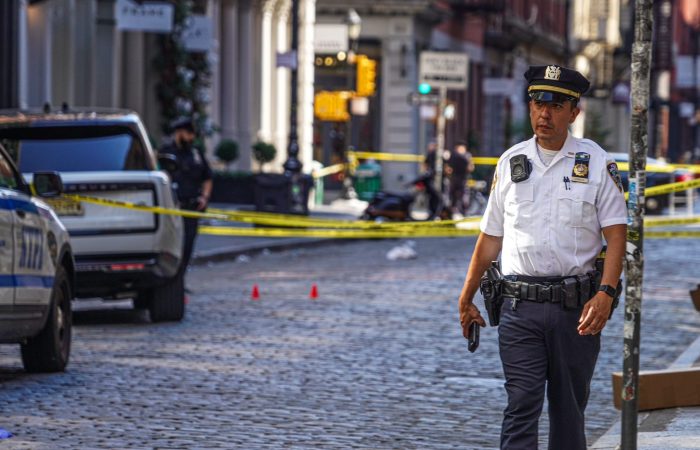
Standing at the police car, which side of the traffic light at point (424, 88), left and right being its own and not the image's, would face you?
front

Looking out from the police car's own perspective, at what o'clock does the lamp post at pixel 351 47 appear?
The lamp post is roughly at 11 o'clock from the police car.

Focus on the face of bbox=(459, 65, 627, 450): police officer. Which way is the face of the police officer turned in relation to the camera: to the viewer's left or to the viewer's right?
to the viewer's left

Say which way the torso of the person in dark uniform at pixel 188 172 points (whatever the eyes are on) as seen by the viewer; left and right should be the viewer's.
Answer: facing the viewer and to the left of the viewer

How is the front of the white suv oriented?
away from the camera

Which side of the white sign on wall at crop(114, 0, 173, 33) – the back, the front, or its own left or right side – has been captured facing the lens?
front

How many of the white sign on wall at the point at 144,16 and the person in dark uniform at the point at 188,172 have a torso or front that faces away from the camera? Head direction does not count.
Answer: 0

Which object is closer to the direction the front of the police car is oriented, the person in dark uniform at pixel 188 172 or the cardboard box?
the person in dark uniform

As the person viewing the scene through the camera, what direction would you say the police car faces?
facing away from the viewer and to the right of the viewer

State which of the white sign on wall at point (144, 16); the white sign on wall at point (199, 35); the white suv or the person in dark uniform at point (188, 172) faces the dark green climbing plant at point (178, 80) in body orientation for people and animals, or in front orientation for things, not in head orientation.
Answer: the white suv

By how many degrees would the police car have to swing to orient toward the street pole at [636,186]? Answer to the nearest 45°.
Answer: approximately 90° to its right
